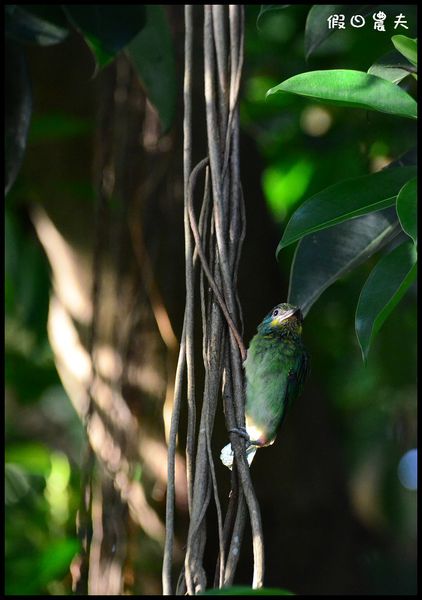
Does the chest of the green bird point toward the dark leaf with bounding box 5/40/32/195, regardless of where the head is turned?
no
